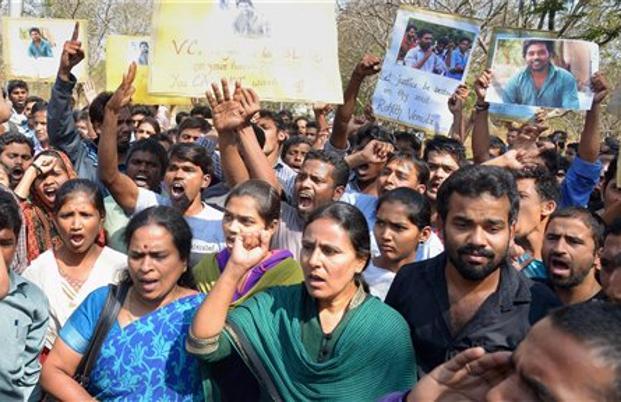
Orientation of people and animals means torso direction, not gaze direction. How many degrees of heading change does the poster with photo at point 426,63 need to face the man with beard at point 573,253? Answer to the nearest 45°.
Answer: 0° — it already faces them

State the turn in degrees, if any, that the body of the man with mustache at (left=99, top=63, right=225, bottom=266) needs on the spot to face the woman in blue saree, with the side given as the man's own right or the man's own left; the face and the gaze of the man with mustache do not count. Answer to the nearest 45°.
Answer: approximately 45° to the man's own left

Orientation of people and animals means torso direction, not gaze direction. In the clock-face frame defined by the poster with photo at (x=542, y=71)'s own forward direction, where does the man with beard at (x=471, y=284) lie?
The man with beard is roughly at 12 o'clock from the poster with photo.

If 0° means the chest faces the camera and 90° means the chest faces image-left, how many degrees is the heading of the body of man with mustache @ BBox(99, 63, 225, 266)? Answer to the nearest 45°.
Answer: approximately 45°

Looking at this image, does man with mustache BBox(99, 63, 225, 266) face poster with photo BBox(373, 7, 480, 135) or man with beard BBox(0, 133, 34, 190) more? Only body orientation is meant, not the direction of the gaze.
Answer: the man with beard

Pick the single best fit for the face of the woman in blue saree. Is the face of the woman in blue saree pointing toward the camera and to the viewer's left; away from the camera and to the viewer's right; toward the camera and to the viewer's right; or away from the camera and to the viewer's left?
toward the camera and to the viewer's left

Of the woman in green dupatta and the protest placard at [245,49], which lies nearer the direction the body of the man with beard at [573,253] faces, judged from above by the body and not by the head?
the woman in green dupatta

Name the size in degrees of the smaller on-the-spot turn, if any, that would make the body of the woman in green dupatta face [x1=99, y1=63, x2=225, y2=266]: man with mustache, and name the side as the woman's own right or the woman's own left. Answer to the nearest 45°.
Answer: approximately 90° to the woman's own right
